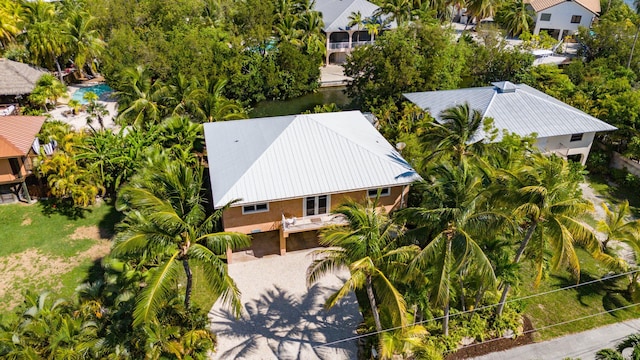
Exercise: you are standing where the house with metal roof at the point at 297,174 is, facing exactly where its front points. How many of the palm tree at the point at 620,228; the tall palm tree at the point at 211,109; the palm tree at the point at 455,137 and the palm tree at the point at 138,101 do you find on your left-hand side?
2

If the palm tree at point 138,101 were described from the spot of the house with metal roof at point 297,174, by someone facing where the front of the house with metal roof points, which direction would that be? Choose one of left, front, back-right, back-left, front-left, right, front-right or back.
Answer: back-right

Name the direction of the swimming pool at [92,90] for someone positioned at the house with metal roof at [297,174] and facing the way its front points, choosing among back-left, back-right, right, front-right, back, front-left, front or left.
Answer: back-right

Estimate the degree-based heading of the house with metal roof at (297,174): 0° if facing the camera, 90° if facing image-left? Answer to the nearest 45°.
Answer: approximately 0°

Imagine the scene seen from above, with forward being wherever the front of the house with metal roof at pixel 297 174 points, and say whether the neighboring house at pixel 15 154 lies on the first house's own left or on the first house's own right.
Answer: on the first house's own right

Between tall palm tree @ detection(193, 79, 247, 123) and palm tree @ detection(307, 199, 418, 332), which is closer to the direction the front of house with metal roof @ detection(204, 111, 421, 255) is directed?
the palm tree

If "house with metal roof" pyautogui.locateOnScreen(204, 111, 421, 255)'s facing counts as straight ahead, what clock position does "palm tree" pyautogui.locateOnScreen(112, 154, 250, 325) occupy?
The palm tree is roughly at 1 o'clock from the house with metal roof.

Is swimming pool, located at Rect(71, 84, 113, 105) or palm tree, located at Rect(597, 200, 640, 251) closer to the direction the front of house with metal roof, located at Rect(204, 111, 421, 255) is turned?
the palm tree

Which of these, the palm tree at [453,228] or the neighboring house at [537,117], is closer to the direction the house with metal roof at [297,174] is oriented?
the palm tree

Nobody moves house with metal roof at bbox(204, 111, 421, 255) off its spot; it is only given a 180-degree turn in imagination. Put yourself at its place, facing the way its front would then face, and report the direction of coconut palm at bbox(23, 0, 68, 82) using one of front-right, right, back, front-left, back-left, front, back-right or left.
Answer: front-left

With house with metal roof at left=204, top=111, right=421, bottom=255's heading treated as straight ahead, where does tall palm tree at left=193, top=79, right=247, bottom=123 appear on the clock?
The tall palm tree is roughly at 5 o'clock from the house with metal roof.

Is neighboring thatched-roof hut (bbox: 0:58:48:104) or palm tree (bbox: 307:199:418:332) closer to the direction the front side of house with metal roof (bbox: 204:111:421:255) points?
the palm tree

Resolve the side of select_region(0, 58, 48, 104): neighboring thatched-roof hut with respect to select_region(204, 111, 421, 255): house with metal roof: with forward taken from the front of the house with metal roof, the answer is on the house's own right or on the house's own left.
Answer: on the house's own right

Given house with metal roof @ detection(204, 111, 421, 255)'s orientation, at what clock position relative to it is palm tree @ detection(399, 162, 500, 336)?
The palm tree is roughly at 11 o'clock from the house with metal roof.

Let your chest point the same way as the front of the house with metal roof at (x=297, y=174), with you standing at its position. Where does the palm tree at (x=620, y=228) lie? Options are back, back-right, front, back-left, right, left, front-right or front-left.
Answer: left

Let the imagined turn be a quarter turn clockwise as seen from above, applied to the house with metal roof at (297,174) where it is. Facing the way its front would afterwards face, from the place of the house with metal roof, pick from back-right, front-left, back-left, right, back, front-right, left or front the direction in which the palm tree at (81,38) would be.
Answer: front-right
